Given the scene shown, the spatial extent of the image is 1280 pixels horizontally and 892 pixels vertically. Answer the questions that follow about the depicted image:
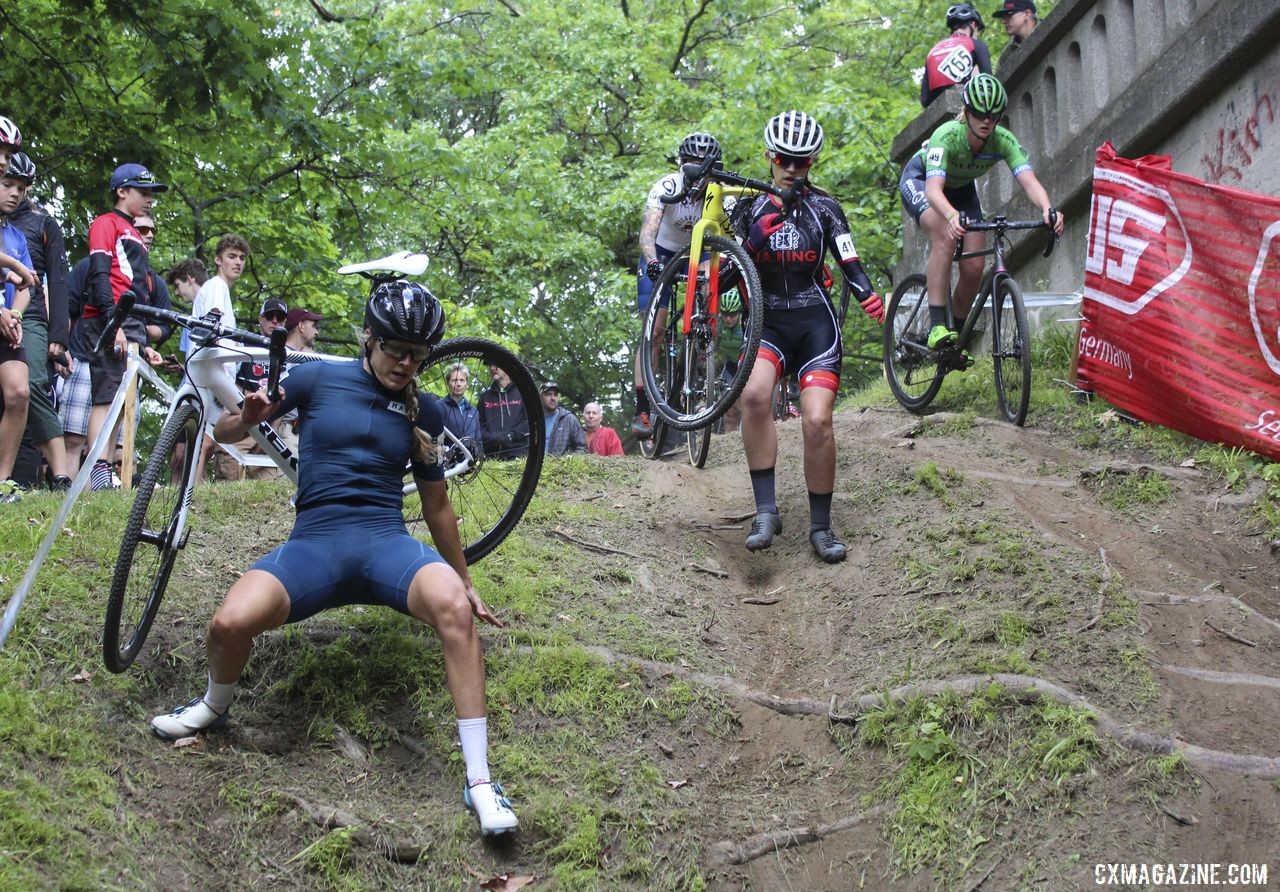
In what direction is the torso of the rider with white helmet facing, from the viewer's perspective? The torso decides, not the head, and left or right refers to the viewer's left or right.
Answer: facing the viewer

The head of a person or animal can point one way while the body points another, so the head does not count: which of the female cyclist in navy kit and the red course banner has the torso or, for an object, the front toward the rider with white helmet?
the red course banner

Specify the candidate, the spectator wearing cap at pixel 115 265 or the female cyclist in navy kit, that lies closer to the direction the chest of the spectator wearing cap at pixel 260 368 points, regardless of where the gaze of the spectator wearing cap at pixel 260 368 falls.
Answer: the female cyclist in navy kit

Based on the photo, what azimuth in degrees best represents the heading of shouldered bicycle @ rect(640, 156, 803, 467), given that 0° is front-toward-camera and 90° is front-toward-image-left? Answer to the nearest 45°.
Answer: approximately 0°

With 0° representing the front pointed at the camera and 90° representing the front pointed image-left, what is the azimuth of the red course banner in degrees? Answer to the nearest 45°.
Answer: approximately 45°

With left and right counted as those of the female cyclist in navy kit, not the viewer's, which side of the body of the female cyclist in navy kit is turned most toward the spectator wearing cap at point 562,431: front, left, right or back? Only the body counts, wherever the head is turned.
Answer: back

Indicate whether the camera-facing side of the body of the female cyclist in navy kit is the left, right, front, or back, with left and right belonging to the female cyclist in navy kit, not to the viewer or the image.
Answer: front

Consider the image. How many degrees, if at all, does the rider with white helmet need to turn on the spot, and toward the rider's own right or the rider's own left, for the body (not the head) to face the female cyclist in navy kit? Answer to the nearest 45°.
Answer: approximately 45° to the rider's own right

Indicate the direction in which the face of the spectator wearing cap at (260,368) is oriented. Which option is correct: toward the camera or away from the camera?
toward the camera

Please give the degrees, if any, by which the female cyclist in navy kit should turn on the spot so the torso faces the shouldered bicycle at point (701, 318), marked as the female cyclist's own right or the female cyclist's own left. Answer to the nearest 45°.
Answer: approximately 135° to the female cyclist's own left

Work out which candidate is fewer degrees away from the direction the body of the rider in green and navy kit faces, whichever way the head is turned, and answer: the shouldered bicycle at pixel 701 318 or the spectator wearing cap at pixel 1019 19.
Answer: the shouldered bicycle

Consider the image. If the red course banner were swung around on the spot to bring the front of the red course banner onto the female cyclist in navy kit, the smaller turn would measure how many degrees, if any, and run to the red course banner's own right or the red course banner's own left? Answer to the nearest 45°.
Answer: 0° — it already faces them

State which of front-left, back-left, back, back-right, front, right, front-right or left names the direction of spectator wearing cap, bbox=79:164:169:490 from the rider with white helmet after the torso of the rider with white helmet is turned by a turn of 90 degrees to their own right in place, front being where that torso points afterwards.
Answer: front

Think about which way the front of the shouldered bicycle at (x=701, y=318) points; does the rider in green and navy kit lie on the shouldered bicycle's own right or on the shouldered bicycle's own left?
on the shouldered bicycle's own left

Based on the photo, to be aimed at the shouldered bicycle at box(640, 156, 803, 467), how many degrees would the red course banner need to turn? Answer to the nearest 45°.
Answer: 0° — it already faces it
